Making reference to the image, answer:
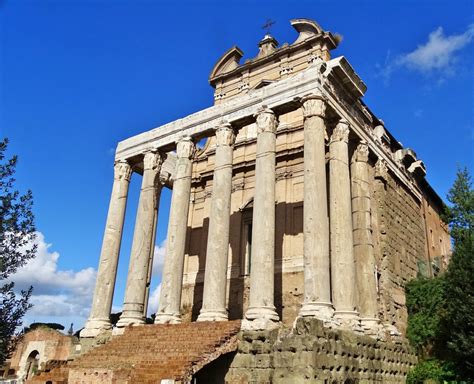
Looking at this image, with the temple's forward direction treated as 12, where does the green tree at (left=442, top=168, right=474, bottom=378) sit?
The green tree is roughly at 8 o'clock from the temple.

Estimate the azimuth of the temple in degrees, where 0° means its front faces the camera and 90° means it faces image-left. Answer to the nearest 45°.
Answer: approximately 45°

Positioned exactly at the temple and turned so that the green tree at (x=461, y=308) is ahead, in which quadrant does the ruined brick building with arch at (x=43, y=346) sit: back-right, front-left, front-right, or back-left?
back-left

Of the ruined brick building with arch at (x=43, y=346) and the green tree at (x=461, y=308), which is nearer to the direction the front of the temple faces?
the ruined brick building with arch

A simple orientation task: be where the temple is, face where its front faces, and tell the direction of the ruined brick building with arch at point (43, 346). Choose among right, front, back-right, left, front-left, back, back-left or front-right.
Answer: right
